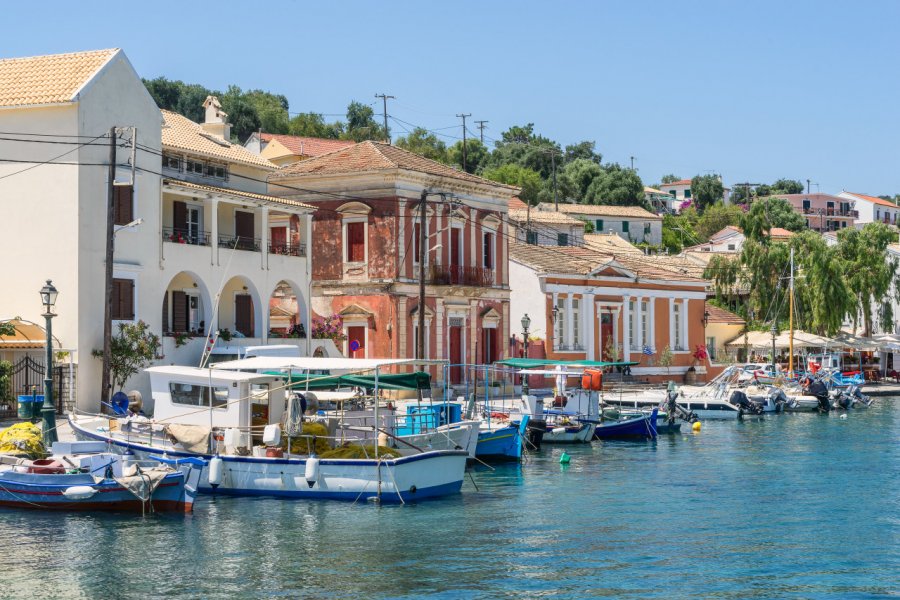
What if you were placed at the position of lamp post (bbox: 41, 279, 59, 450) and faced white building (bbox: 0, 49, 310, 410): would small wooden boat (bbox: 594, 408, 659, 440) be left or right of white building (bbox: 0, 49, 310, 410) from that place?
right

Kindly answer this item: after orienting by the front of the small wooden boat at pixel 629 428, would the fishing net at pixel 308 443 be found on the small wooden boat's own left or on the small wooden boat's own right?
on the small wooden boat's own right

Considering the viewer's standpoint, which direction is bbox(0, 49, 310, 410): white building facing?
facing the viewer and to the right of the viewer

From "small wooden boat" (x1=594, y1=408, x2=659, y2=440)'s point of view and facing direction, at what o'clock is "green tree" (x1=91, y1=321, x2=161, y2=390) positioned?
The green tree is roughly at 5 o'clock from the small wooden boat.

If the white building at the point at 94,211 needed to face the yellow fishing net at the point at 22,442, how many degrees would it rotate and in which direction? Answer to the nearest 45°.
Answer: approximately 45° to its right

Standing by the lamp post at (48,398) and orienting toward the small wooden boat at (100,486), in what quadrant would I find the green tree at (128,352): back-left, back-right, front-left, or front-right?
back-left

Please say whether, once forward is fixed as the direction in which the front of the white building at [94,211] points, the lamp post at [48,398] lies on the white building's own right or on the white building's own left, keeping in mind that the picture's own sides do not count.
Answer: on the white building's own right

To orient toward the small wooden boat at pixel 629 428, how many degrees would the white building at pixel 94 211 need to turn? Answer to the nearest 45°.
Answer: approximately 45° to its left

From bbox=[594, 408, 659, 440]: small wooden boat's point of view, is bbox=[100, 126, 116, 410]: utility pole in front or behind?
behind
